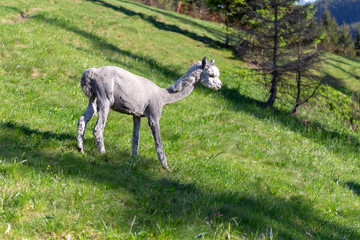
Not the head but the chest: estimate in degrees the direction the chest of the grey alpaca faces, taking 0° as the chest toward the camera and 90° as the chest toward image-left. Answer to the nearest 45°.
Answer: approximately 270°
